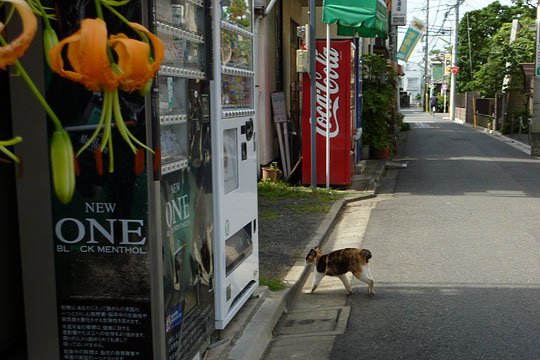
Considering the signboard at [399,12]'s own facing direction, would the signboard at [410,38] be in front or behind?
behind

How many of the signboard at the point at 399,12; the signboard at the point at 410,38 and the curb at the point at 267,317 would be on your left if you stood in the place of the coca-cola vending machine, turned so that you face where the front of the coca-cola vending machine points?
2

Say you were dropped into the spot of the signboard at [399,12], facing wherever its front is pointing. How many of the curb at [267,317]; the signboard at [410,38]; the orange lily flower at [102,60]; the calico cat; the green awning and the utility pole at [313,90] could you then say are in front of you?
5

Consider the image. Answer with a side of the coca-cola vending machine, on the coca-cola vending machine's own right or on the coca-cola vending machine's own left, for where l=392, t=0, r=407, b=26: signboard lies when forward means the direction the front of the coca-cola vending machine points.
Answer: on the coca-cola vending machine's own left

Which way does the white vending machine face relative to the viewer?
to the viewer's right

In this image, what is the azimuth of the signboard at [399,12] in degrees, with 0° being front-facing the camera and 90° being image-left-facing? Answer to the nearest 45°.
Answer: approximately 0°

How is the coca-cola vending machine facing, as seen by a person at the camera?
facing to the right of the viewer

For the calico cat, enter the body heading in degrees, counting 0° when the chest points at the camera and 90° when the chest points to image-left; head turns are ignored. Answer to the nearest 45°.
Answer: approximately 90°

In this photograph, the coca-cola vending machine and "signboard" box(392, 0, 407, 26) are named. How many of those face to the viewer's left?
0

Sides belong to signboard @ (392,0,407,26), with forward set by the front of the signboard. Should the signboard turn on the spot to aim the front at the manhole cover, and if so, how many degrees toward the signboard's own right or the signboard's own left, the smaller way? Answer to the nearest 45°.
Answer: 0° — it already faces it

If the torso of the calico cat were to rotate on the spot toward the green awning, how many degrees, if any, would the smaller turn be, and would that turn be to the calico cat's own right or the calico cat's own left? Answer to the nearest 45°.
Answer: approximately 90° to the calico cat's own right
